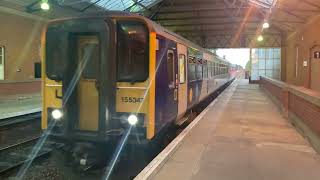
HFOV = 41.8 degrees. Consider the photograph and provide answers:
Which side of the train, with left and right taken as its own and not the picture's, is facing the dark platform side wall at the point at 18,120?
right

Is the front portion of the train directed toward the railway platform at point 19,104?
no

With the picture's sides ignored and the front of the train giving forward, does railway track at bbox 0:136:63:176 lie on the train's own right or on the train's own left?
on the train's own right

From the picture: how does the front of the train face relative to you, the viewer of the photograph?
facing the viewer and to the left of the viewer
